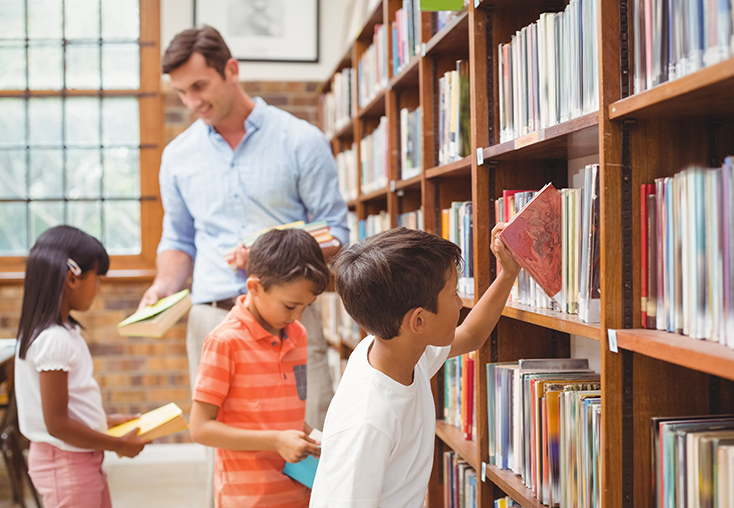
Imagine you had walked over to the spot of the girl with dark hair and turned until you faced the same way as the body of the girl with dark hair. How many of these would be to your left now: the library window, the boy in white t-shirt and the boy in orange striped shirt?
1

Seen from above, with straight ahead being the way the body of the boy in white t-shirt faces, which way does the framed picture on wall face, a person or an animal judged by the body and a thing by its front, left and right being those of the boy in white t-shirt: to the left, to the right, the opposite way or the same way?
to the right

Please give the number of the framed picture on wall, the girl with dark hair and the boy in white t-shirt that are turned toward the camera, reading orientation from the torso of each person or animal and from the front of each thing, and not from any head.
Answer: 1

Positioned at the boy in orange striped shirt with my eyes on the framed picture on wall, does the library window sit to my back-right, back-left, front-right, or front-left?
front-left

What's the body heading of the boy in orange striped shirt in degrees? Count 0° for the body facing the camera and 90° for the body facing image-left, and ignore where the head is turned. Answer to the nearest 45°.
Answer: approximately 315°

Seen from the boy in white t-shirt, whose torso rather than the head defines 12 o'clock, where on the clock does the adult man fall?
The adult man is roughly at 8 o'clock from the boy in white t-shirt.

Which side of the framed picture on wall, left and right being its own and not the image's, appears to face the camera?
front

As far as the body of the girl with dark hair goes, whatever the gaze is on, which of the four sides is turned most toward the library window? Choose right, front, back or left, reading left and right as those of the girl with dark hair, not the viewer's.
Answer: left

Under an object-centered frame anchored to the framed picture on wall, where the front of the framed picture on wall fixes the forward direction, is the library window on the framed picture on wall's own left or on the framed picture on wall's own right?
on the framed picture on wall's own right

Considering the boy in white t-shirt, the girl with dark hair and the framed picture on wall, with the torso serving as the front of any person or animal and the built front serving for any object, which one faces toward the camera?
the framed picture on wall

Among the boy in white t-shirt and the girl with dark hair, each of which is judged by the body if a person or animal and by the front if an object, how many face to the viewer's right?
2

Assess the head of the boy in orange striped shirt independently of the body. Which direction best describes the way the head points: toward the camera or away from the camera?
toward the camera

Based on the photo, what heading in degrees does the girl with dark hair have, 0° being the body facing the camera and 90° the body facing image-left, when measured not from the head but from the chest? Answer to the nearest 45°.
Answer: approximately 270°

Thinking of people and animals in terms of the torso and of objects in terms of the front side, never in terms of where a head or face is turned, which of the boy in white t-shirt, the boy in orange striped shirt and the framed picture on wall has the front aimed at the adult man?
the framed picture on wall

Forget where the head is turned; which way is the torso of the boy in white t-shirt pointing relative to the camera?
to the viewer's right
